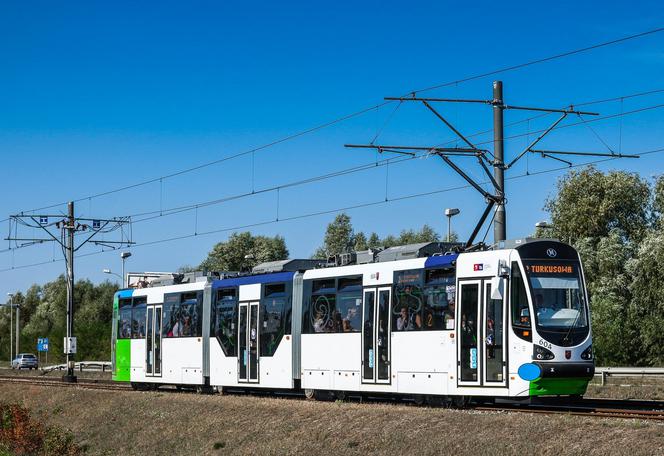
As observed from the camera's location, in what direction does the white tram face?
facing the viewer and to the right of the viewer
